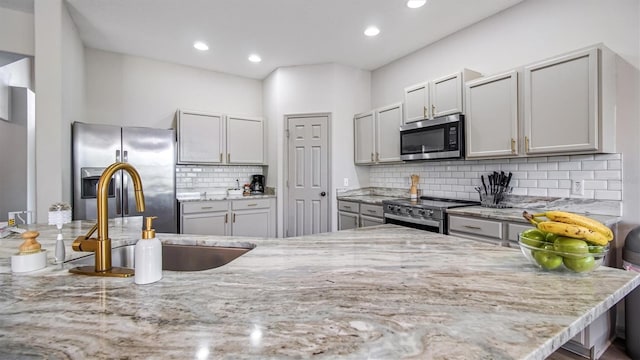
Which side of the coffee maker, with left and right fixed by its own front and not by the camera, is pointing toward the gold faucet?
front

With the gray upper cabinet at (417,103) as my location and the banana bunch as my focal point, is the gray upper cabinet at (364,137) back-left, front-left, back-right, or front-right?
back-right

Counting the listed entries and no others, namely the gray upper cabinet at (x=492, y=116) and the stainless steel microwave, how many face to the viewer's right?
0

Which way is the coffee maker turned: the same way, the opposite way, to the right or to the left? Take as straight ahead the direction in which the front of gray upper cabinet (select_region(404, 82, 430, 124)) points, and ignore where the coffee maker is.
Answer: to the left

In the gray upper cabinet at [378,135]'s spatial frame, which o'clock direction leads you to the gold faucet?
The gold faucet is roughly at 11 o'clock from the gray upper cabinet.

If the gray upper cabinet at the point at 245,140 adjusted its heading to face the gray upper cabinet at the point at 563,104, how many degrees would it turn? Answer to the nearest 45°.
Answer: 0° — it already faces it

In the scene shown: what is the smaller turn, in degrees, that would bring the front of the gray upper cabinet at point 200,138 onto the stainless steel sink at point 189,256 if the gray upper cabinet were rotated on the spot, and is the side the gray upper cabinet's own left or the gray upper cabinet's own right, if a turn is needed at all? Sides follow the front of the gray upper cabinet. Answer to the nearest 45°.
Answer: approximately 45° to the gray upper cabinet's own right

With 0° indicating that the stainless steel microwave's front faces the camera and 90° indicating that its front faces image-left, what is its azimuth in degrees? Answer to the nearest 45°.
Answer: approximately 45°

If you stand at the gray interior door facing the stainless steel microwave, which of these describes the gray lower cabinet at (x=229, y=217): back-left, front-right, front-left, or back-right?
back-right

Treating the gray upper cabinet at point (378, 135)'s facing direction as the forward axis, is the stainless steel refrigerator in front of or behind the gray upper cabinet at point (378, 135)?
in front

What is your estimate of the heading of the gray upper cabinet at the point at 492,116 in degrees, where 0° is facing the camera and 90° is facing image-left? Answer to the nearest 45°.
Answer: approximately 45°
